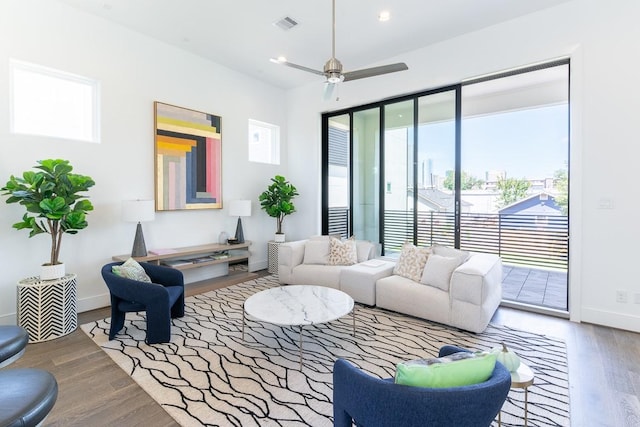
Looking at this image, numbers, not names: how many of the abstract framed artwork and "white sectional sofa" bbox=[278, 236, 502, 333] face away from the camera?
0

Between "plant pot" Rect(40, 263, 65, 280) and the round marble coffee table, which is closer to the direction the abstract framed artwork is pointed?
the round marble coffee table

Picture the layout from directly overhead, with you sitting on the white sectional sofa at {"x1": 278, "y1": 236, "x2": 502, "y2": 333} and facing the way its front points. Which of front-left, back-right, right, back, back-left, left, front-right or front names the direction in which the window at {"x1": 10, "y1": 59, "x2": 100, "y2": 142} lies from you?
front-right

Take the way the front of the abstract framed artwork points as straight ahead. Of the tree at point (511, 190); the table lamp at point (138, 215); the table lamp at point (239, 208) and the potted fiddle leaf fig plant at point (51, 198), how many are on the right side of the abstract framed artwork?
2

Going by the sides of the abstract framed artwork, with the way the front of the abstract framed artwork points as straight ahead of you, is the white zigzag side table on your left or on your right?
on your right

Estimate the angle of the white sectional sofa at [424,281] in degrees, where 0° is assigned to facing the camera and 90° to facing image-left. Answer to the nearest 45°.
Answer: approximately 45°

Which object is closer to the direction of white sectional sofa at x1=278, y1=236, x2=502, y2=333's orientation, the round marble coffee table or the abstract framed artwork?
the round marble coffee table

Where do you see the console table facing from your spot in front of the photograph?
facing the viewer and to the right of the viewer

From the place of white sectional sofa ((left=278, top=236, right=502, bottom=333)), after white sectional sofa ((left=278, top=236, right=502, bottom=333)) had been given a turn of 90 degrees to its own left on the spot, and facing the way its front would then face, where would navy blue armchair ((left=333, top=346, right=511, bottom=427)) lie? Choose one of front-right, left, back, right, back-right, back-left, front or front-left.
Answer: front-right

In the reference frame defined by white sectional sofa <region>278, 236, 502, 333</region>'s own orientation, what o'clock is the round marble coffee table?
The round marble coffee table is roughly at 12 o'clock from the white sectional sofa.

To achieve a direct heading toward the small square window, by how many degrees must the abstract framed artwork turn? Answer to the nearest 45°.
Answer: approximately 90° to its left

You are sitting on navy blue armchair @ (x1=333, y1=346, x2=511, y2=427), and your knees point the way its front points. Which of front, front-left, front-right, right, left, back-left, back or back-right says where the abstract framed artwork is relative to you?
front

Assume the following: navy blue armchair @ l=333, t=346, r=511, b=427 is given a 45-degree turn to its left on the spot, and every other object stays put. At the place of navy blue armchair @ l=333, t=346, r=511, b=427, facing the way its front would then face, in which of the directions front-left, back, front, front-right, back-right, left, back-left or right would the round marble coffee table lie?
front-right

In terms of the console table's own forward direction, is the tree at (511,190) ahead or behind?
ahead

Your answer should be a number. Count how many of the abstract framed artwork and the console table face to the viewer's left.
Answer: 0

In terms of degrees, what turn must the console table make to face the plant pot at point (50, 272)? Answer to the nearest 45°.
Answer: approximately 90° to its right

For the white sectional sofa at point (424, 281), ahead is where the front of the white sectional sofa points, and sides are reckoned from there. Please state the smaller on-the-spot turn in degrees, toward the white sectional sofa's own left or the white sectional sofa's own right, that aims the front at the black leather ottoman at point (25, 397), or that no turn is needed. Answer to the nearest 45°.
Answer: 0° — it already faces it

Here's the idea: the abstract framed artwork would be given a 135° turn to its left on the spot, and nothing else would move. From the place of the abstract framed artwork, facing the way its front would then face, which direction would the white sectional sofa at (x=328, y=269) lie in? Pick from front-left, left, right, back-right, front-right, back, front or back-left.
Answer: back-right

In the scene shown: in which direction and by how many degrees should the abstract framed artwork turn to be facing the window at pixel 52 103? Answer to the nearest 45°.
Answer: approximately 135° to its right

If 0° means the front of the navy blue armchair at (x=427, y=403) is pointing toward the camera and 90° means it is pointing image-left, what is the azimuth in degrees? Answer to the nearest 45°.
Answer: approximately 135°
